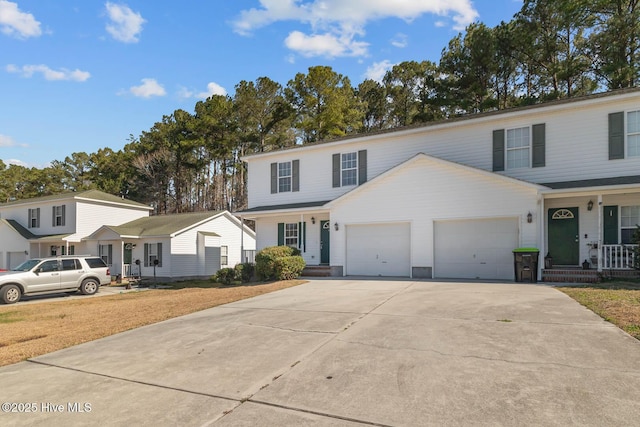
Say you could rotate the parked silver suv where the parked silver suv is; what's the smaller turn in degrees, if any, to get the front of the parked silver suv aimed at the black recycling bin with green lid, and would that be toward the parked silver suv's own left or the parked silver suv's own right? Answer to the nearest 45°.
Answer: approximately 135° to the parked silver suv's own left

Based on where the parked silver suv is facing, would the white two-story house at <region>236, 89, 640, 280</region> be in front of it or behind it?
behind

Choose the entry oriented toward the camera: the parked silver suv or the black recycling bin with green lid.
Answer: the black recycling bin with green lid

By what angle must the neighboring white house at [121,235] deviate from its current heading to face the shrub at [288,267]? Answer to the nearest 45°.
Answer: approximately 45° to its left

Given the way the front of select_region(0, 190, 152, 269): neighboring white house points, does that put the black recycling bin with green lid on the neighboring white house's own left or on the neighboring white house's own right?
on the neighboring white house's own left

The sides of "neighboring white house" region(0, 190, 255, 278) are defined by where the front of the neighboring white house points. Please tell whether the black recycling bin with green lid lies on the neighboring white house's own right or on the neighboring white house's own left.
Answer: on the neighboring white house's own left

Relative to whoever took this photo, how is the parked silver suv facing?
facing to the left of the viewer

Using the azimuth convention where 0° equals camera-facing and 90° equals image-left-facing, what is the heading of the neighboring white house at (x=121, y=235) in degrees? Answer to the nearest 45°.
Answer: approximately 45°

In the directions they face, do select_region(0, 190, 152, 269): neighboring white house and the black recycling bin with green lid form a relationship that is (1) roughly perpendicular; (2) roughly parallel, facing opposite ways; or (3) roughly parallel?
roughly parallel

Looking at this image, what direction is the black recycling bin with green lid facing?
toward the camera

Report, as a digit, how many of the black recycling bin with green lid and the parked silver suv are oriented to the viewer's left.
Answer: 1

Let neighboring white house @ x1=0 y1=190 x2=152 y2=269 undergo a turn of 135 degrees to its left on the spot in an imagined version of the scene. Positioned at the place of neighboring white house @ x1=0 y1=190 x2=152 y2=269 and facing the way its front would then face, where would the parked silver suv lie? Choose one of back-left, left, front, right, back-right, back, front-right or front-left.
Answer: right
